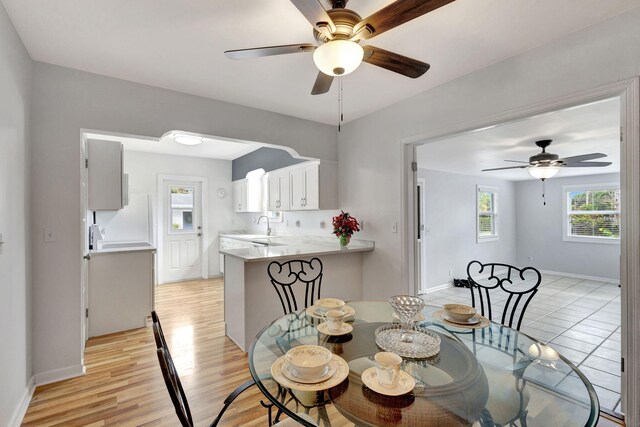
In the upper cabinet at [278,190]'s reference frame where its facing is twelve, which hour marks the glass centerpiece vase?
The glass centerpiece vase is roughly at 10 o'clock from the upper cabinet.

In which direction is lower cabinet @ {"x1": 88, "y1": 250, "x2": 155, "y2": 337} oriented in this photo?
to the viewer's right

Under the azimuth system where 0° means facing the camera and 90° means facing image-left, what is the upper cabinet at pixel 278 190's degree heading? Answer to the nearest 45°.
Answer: approximately 45°

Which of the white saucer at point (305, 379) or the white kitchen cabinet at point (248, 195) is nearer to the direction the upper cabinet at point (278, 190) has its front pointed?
the white saucer

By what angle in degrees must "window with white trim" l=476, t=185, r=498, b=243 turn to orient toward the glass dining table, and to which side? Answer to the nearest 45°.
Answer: approximately 45° to its right

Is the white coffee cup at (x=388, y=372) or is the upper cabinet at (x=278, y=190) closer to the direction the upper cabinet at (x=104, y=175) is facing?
the upper cabinet

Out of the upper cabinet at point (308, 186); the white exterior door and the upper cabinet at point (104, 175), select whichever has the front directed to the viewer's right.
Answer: the upper cabinet at point (104, 175)

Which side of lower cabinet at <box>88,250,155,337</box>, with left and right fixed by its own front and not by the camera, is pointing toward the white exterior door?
left

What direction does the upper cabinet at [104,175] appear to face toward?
to the viewer's right

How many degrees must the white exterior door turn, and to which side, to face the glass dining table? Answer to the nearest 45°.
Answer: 0° — it already faces it

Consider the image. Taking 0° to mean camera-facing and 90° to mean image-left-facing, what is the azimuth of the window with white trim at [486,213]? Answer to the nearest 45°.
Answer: approximately 315°
